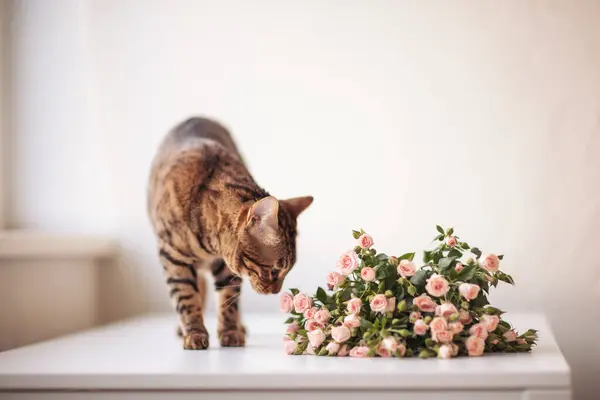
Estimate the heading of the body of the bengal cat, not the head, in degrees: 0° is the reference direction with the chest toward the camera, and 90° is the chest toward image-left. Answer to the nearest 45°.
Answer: approximately 315°
